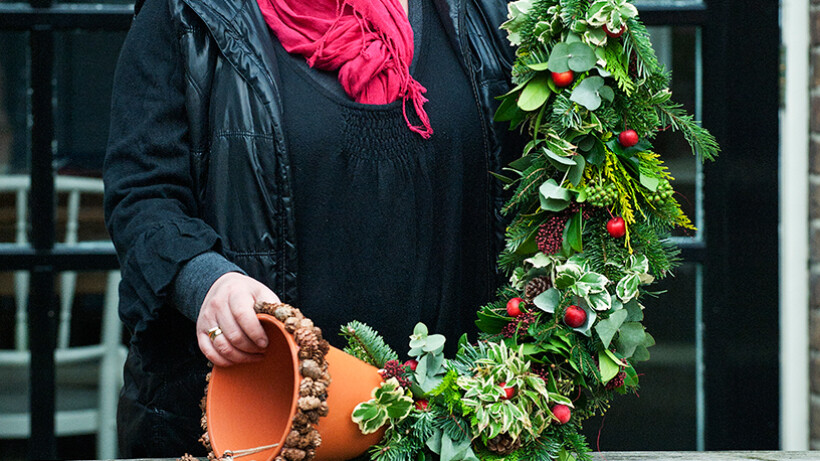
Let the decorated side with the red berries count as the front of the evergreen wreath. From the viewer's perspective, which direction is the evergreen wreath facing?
toward the camera

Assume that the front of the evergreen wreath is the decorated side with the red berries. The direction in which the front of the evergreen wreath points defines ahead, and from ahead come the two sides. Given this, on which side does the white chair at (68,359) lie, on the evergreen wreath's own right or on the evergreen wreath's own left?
on the evergreen wreath's own right
